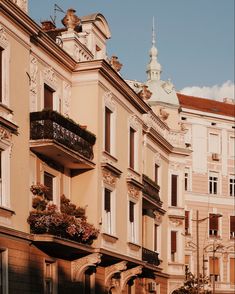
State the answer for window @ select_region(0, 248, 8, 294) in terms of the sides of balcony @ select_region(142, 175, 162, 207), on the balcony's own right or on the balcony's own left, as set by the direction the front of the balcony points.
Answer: on the balcony's own right

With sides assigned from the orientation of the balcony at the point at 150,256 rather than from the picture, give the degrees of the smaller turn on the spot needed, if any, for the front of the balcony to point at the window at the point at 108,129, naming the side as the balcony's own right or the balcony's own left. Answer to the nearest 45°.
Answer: approximately 45° to the balcony's own right

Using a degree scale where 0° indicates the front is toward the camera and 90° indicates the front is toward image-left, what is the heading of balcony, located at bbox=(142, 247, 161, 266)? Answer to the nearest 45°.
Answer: approximately 315°

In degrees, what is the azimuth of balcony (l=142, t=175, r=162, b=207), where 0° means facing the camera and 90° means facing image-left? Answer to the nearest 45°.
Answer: approximately 315°

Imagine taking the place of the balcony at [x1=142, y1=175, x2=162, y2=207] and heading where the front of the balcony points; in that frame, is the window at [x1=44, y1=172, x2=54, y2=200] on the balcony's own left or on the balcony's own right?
on the balcony's own right

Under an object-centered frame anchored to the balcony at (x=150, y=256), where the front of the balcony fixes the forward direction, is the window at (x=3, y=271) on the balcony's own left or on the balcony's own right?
on the balcony's own right
